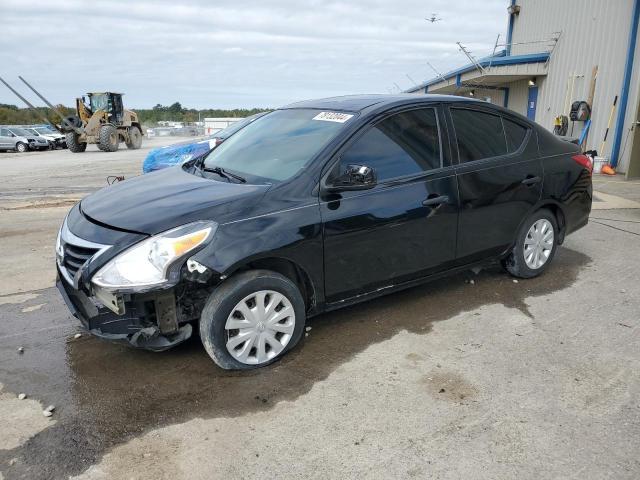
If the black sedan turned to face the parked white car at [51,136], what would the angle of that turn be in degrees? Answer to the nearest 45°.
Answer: approximately 90° to its right

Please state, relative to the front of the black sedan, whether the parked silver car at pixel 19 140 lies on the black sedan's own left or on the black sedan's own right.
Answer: on the black sedan's own right

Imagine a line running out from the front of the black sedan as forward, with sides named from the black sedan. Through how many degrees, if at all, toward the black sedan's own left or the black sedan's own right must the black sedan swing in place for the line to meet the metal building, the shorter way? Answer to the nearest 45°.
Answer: approximately 180°

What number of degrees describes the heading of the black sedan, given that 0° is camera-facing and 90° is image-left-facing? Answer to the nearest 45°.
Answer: approximately 45°
